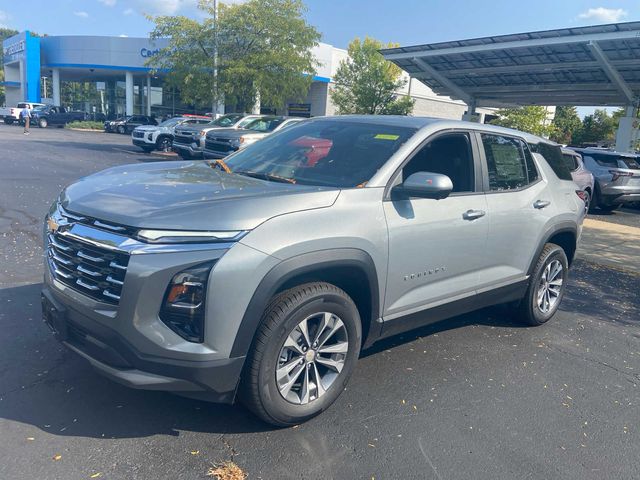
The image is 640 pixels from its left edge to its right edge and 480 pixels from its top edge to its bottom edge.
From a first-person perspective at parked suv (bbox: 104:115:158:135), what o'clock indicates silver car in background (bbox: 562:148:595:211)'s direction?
The silver car in background is roughly at 10 o'clock from the parked suv.

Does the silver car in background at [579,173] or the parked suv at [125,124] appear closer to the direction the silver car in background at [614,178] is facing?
the parked suv

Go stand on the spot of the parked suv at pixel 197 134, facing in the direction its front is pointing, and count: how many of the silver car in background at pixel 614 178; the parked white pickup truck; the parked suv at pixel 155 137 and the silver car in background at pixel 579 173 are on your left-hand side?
2

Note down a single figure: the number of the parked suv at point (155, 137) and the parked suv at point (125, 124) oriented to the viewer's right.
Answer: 0

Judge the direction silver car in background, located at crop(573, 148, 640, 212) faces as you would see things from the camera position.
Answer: facing away from the viewer and to the left of the viewer

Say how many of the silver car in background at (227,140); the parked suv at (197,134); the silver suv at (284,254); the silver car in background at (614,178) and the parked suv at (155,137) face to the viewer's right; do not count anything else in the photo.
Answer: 0

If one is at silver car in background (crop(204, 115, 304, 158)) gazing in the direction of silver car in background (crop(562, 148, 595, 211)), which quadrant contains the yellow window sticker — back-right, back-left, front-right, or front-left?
front-right

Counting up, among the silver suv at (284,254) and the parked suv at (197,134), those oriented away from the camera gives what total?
0

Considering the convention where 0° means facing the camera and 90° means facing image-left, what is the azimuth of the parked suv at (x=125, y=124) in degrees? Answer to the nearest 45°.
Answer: approximately 45°

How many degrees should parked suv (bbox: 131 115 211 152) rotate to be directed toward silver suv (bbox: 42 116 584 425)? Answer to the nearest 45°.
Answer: approximately 45° to its left

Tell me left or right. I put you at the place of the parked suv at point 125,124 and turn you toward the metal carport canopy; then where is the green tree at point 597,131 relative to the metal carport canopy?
left

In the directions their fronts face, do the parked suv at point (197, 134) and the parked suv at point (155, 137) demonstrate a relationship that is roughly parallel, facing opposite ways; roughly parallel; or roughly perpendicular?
roughly parallel

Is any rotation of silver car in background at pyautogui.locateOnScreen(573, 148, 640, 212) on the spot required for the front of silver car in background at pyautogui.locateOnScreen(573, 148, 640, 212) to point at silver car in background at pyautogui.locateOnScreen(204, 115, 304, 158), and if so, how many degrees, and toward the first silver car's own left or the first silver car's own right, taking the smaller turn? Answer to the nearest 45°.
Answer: approximately 45° to the first silver car's own left

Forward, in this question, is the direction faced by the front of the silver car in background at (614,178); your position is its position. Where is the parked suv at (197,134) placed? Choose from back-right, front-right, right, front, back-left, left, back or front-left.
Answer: front-left

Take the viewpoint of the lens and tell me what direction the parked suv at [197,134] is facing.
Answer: facing the viewer and to the left of the viewer

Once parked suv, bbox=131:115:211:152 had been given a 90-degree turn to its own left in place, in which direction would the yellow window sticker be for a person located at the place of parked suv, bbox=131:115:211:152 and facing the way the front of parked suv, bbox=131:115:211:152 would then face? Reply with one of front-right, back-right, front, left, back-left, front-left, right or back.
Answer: front-right

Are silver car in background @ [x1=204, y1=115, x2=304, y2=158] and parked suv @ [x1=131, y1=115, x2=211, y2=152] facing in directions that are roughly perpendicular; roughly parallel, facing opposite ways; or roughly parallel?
roughly parallel

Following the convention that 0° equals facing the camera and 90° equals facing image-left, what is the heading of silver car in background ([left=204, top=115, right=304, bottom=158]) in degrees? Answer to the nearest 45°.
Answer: approximately 45°
